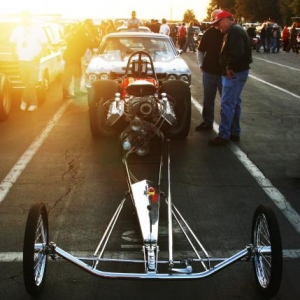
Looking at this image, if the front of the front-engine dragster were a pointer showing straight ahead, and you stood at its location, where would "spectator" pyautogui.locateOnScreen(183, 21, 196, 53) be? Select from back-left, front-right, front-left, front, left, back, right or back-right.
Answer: back

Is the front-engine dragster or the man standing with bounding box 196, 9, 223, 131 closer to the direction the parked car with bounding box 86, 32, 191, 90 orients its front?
the front-engine dragster

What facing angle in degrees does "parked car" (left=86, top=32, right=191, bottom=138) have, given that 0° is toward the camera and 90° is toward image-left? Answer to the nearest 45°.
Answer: approximately 0°

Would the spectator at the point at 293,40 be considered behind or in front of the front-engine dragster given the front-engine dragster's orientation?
behind

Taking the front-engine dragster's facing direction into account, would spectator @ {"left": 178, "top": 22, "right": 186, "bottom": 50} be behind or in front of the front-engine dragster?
behind

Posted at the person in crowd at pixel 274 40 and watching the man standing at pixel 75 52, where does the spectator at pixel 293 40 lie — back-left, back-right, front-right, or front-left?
back-left

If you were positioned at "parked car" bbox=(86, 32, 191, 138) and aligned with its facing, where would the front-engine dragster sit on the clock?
The front-engine dragster is roughly at 12 o'clock from the parked car.

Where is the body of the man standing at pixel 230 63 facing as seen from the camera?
to the viewer's left

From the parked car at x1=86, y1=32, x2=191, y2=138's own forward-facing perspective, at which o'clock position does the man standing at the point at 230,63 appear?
The man standing is roughly at 10 o'clock from the parked car.
